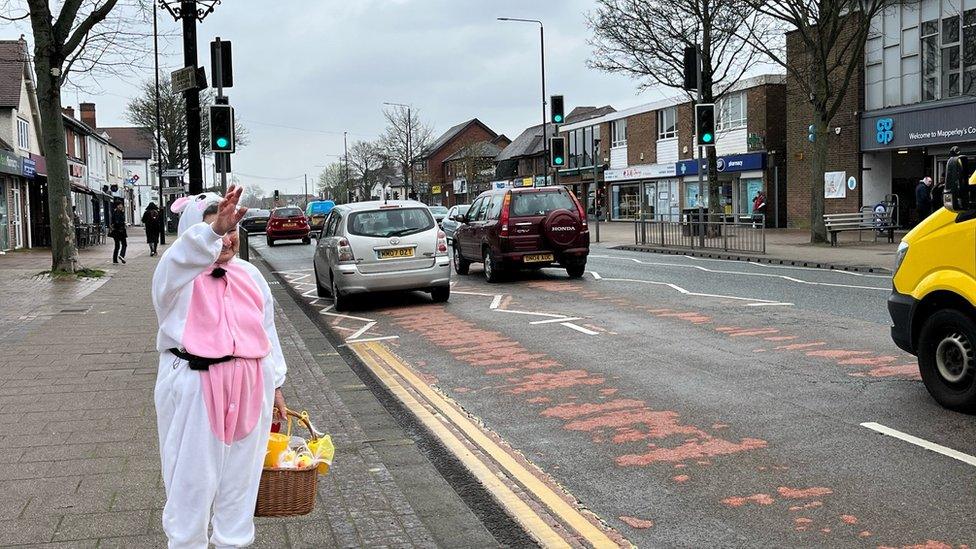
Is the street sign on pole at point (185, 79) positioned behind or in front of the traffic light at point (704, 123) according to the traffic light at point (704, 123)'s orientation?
in front

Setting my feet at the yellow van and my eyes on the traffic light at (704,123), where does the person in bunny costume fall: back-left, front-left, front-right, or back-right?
back-left

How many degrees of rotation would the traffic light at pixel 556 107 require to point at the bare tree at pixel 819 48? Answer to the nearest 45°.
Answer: approximately 90° to its left

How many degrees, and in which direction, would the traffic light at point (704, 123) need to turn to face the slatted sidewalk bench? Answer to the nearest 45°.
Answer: approximately 135° to its left

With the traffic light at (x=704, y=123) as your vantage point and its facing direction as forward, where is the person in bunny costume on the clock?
The person in bunny costume is roughly at 12 o'clock from the traffic light.

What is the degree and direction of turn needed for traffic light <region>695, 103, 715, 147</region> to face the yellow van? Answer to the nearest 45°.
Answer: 0° — it already faces it

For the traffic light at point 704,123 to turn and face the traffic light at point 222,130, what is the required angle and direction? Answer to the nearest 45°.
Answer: approximately 45° to its right

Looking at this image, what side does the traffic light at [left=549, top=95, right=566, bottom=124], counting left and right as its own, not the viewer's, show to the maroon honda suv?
front

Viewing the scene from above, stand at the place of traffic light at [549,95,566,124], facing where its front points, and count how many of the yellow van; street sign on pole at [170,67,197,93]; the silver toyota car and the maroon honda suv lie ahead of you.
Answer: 4

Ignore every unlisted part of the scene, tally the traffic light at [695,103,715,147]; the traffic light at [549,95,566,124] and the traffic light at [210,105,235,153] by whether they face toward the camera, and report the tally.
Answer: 3

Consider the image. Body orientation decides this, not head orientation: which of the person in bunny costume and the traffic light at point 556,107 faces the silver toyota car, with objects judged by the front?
the traffic light
